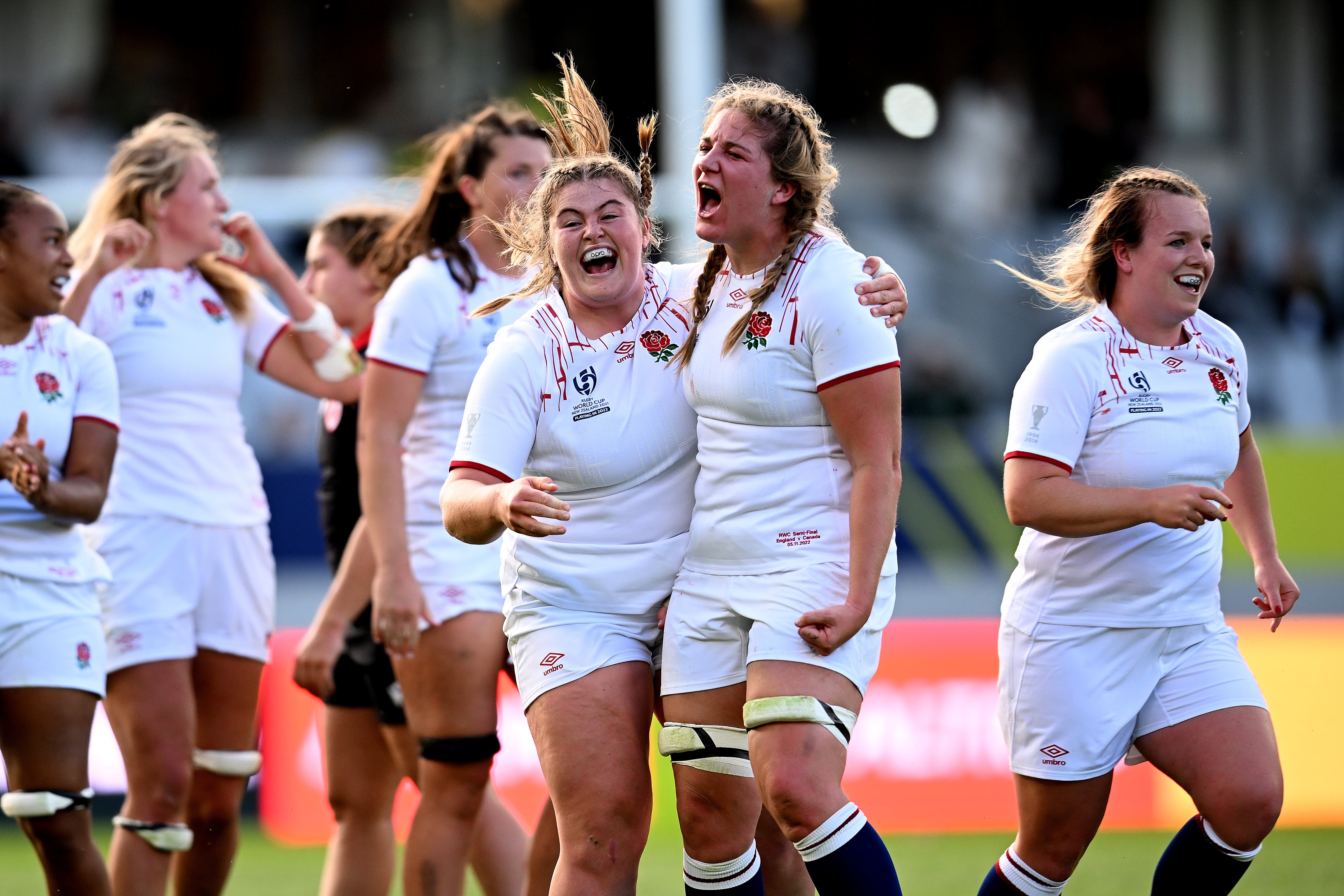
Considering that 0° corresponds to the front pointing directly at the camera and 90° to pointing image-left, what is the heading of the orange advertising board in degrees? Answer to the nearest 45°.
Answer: approximately 0°

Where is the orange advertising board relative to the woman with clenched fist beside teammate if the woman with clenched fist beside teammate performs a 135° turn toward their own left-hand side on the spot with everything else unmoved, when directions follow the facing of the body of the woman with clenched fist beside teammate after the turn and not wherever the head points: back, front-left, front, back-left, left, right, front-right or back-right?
left

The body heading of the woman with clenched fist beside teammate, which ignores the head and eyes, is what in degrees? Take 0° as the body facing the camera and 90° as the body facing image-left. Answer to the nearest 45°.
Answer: approximately 45°

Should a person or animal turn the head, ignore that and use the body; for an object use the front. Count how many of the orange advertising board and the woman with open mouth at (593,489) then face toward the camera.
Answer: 2
